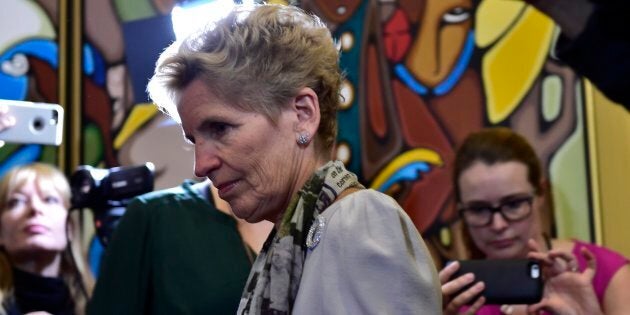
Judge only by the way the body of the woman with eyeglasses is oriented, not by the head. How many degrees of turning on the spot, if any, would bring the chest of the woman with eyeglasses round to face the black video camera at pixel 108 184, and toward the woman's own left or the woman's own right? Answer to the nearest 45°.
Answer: approximately 45° to the woman's own right

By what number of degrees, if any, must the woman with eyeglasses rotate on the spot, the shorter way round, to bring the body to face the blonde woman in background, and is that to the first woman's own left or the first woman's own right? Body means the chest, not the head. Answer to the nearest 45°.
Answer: approximately 45° to the first woman's own right

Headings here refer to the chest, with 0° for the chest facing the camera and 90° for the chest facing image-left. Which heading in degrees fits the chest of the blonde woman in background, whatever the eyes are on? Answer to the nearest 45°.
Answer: approximately 0°

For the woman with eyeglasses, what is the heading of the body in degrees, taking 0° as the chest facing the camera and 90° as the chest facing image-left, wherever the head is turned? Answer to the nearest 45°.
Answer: approximately 45°

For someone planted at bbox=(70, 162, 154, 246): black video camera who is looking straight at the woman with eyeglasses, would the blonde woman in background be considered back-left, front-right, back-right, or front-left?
back-left
